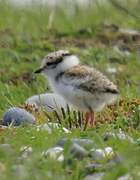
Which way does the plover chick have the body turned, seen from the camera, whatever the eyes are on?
to the viewer's left

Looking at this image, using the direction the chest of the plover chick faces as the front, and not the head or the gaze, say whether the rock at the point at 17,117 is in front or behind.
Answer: in front

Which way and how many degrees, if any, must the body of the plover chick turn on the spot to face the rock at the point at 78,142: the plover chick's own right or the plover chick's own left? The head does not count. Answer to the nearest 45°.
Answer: approximately 90° to the plover chick's own left

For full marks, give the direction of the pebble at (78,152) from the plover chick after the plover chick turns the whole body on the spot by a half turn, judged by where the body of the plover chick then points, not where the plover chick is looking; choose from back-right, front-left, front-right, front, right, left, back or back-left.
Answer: right

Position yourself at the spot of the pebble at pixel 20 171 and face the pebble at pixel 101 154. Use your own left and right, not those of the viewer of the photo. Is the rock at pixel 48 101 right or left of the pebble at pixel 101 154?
left

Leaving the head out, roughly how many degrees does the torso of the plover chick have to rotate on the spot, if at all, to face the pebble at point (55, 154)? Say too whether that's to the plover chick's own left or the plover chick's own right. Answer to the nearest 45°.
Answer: approximately 90° to the plover chick's own left

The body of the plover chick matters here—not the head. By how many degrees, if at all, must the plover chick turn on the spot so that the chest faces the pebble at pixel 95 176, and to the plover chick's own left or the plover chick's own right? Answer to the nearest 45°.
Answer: approximately 90° to the plover chick's own left

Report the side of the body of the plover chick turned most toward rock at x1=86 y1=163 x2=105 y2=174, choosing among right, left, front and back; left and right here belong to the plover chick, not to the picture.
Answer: left

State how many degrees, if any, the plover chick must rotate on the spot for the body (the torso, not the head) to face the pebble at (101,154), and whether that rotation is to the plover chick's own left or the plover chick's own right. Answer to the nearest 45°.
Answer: approximately 90° to the plover chick's own left
